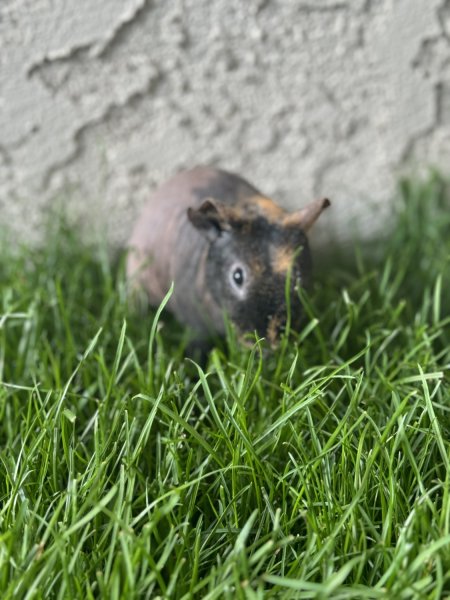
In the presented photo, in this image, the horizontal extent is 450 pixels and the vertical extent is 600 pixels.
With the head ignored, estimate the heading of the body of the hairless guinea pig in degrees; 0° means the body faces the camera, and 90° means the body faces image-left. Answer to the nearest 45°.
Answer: approximately 315°
